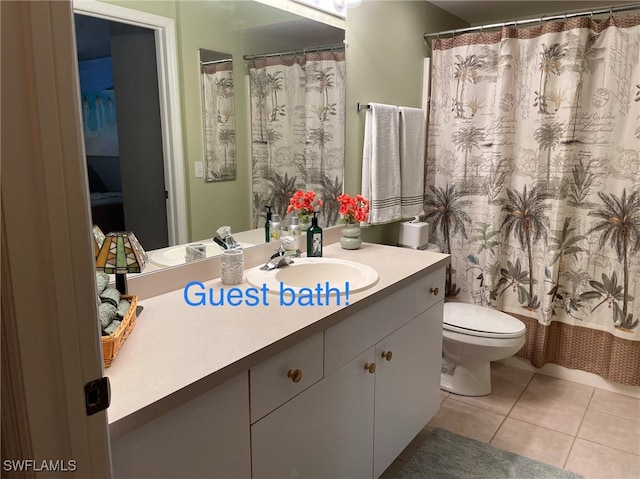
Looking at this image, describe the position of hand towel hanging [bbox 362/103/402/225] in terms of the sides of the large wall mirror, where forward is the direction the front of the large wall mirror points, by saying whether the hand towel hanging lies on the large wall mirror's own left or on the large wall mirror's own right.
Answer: on the large wall mirror's own left

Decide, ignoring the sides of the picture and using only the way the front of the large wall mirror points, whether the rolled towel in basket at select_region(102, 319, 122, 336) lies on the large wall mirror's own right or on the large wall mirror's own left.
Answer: on the large wall mirror's own right

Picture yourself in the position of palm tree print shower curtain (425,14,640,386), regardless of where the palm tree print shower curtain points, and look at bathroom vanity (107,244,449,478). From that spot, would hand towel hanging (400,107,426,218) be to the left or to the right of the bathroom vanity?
right

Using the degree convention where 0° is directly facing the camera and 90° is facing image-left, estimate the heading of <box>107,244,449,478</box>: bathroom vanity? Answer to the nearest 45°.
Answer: approximately 315°

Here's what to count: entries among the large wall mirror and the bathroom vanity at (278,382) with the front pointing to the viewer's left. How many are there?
0

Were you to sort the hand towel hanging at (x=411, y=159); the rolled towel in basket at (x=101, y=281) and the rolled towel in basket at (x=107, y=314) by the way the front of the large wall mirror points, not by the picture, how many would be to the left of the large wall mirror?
1

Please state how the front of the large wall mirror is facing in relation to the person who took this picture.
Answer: facing the viewer and to the right of the viewer

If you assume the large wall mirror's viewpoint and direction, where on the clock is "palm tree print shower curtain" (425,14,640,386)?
The palm tree print shower curtain is roughly at 10 o'clock from the large wall mirror.

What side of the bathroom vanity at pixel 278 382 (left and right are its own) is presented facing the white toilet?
left
